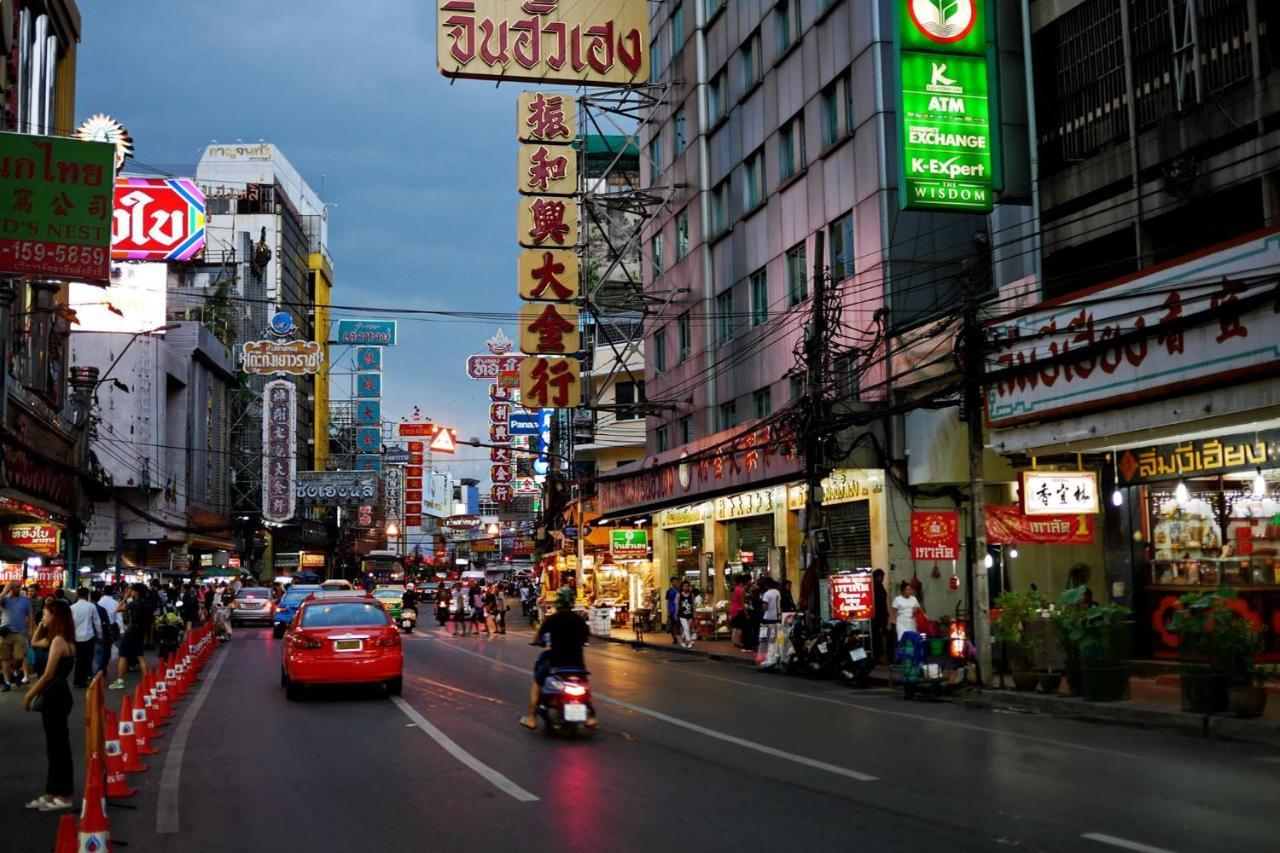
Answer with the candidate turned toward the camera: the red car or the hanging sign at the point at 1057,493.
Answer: the hanging sign

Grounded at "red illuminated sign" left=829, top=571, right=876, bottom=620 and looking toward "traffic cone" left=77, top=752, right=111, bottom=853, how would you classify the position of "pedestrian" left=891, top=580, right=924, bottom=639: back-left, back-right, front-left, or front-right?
front-left

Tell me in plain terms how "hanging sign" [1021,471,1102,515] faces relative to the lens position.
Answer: facing the viewer

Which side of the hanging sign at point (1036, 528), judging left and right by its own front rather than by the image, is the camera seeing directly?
front

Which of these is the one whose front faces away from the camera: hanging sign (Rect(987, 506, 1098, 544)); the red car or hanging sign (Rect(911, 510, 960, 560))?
the red car

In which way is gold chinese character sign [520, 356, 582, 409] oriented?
toward the camera

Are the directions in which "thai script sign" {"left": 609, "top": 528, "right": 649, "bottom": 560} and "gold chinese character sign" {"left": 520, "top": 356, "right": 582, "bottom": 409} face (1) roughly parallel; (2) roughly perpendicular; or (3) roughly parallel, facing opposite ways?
roughly parallel

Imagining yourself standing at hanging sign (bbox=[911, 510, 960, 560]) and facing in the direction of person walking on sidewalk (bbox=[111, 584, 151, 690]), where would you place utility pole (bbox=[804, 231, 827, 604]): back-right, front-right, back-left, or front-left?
front-right

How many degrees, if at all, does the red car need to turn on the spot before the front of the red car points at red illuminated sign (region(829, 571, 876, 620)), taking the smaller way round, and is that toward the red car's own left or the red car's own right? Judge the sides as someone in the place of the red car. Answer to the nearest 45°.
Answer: approximately 90° to the red car's own right

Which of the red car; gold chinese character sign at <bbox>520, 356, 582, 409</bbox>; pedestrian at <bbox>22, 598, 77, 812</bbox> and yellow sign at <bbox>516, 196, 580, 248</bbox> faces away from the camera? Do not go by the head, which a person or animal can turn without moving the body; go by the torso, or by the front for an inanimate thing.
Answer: the red car

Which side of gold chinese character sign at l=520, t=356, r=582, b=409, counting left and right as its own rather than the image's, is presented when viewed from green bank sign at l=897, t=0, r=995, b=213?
front

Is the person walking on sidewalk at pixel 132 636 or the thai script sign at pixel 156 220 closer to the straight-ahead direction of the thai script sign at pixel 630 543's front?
the person walking on sidewalk

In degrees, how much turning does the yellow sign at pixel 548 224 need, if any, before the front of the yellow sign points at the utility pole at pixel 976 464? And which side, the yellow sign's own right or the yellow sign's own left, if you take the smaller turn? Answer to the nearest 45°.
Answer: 0° — it already faces it

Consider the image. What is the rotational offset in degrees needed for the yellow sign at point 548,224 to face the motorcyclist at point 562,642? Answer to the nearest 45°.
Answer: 0° — it already faces them

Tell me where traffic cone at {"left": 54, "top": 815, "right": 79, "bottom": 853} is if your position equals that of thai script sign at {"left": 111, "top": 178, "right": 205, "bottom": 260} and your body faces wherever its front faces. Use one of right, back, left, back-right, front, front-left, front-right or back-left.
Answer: front

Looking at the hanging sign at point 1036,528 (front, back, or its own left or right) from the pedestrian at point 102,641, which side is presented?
right

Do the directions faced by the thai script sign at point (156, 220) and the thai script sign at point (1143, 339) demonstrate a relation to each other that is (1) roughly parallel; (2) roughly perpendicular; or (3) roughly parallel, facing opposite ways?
roughly perpendicular
